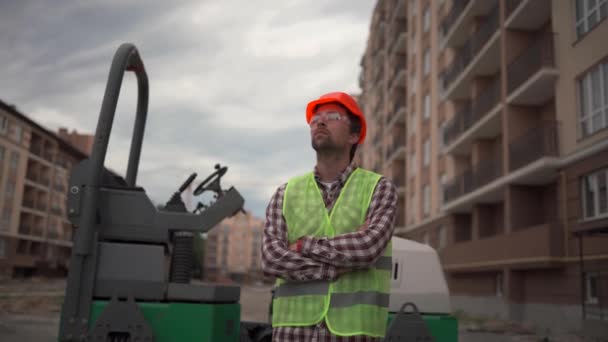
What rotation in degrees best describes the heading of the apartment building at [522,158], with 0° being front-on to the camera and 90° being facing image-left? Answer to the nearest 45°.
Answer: approximately 45°

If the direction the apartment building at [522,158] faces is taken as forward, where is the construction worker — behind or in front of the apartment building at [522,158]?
in front
